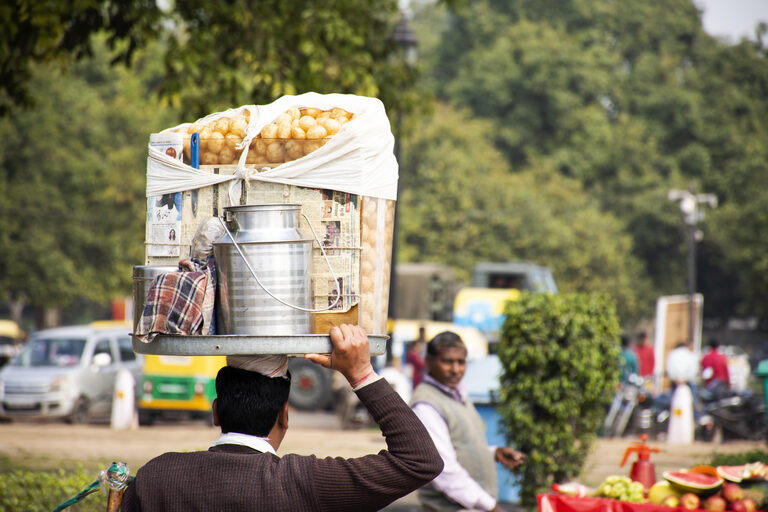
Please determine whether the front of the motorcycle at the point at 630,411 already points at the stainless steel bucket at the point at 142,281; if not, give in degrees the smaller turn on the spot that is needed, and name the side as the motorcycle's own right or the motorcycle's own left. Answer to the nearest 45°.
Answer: approximately 45° to the motorcycle's own left

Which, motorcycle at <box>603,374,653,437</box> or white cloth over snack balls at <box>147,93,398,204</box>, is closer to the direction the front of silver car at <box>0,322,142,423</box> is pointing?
the white cloth over snack balls

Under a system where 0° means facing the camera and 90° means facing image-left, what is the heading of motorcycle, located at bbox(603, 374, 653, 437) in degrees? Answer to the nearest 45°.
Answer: approximately 45°

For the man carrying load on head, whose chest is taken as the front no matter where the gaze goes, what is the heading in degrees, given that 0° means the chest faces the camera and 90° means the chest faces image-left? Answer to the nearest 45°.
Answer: approximately 180°

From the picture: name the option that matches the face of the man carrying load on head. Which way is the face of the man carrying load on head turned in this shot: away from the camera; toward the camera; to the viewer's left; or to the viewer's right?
away from the camera

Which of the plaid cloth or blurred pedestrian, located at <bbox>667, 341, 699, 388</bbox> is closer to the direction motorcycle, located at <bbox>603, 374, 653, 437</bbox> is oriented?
the plaid cloth

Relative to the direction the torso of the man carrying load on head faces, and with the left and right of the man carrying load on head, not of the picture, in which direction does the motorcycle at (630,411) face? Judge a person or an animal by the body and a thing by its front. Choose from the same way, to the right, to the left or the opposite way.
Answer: to the left

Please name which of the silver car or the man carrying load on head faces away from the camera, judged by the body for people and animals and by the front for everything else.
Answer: the man carrying load on head

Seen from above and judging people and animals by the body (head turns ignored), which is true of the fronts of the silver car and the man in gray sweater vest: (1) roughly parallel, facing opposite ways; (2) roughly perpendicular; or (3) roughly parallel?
roughly perpendicular

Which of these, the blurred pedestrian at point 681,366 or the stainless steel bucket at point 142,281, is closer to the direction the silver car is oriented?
the stainless steel bucket

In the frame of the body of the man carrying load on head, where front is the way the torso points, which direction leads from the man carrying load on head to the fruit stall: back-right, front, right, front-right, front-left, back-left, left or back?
front-right

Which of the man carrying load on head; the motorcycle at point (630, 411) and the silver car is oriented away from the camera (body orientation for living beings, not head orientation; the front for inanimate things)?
the man carrying load on head
